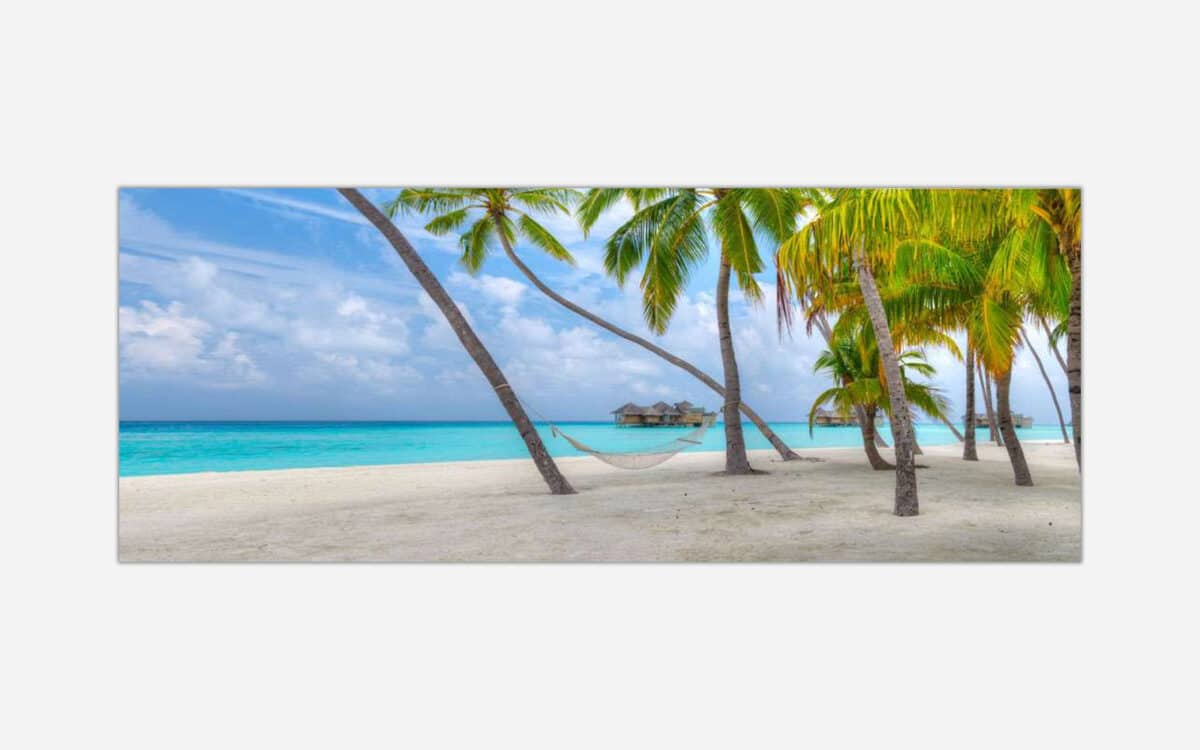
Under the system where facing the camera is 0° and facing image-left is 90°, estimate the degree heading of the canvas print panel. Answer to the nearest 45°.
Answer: approximately 0°
